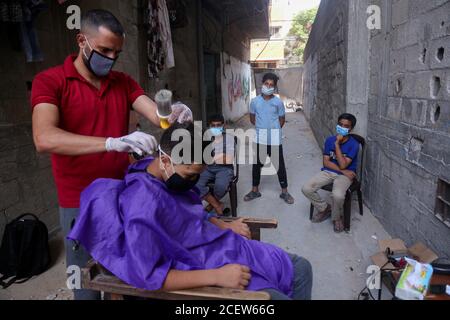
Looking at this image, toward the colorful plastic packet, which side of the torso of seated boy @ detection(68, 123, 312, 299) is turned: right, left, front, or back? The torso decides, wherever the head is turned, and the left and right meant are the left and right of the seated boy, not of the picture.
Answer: front

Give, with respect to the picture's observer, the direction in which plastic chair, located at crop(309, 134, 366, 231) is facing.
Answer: facing the viewer and to the left of the viewer

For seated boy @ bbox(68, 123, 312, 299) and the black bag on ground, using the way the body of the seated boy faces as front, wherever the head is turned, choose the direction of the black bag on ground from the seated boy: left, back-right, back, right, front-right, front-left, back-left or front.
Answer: back-left

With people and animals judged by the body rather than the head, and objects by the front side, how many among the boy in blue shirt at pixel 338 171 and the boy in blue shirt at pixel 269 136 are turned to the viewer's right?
0

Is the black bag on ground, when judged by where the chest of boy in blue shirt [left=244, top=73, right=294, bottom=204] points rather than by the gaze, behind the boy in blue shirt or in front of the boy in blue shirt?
in front

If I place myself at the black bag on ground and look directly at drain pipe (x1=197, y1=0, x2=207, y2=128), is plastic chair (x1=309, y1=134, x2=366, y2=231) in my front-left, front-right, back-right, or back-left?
front-right

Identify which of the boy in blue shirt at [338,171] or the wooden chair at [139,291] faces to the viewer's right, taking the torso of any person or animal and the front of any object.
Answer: the wooden chair

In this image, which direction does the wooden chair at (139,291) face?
to the viewer's right

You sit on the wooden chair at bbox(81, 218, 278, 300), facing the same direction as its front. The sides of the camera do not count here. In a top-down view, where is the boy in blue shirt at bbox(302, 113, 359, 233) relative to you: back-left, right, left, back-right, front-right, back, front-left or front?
front-left

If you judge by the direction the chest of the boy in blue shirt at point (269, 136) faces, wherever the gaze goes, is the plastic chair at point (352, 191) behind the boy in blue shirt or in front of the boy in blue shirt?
in front

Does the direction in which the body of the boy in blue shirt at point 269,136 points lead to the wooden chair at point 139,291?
yes

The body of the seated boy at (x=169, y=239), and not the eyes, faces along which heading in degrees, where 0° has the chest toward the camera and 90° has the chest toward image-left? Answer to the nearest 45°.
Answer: approximately 270°

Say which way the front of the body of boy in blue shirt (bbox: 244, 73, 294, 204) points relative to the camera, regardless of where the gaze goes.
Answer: toward the camera

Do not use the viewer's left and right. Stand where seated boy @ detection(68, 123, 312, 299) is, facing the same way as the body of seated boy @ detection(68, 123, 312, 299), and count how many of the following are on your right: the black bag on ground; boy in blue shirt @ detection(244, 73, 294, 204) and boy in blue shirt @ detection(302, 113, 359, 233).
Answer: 0

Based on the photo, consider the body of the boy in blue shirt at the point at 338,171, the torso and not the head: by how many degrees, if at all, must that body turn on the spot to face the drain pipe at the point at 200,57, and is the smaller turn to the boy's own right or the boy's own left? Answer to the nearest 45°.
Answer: approximately 90° to the boy's own right

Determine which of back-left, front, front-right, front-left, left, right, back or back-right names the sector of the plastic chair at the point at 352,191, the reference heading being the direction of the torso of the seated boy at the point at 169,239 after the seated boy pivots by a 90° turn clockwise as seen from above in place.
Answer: back-left

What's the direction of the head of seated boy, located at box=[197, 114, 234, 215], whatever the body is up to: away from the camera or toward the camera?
toward the camera

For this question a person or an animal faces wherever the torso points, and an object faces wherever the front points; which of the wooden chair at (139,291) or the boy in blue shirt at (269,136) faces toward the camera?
the boy in blue shirt

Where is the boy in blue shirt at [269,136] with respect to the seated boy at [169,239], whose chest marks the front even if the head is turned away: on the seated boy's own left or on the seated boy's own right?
on the seated boy's own left
